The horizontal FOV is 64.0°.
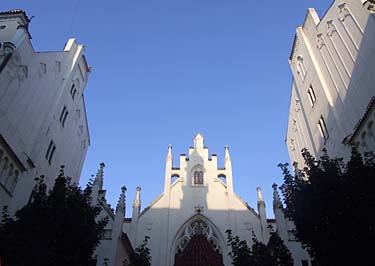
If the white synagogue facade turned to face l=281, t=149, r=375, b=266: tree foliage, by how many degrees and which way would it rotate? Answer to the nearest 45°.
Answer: approximately 45° to its left

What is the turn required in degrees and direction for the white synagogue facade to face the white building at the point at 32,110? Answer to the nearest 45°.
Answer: approximately 45° to its right

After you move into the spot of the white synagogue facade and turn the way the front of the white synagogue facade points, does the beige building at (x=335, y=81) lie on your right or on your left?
on your left

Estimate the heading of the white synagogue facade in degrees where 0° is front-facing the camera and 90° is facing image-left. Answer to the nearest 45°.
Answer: approximately 0°
